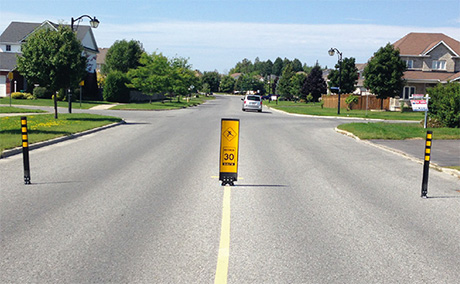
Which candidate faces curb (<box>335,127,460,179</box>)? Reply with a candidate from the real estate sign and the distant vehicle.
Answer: the real estate sign

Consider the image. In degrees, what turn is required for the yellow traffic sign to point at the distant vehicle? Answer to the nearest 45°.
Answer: approximately 180°

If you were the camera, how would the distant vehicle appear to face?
facing away from the viewer

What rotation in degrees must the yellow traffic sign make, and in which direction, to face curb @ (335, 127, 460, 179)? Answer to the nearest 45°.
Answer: approximately 135° to its left

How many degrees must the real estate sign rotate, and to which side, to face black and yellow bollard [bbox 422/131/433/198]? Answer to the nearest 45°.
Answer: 0° — it already faces it

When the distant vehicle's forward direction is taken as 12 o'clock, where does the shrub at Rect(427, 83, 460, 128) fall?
The shrub is roughly at 5 o'clock from the distant vehicle.

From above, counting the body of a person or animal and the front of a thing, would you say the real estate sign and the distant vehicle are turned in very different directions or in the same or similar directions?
very different directions

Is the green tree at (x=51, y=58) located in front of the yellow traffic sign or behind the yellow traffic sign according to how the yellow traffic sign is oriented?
behind

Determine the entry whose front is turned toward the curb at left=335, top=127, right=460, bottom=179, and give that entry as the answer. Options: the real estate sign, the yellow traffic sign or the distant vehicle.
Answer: the real estate sign

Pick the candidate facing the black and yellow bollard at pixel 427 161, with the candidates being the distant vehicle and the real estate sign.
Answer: the real estate sign

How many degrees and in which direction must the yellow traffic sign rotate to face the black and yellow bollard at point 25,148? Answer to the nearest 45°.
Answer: approximately 90° to its right

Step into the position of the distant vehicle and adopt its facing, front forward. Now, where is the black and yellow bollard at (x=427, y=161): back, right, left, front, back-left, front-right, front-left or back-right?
back

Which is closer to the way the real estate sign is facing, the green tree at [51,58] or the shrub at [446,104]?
the green tree

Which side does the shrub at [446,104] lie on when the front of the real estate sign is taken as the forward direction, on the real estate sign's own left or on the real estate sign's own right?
on the real estate sign's own left
